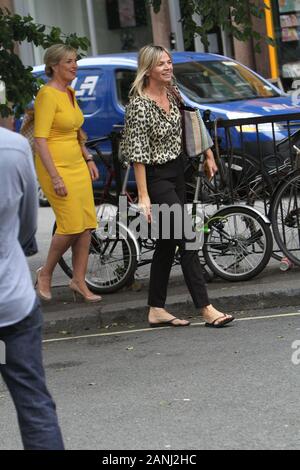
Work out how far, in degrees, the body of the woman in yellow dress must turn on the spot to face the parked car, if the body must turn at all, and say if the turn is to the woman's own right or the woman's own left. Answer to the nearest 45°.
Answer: approximately 135° to the woman's own left

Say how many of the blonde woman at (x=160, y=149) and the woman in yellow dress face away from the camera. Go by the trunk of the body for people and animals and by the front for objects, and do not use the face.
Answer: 0

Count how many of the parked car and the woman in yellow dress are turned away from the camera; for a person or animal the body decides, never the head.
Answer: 0

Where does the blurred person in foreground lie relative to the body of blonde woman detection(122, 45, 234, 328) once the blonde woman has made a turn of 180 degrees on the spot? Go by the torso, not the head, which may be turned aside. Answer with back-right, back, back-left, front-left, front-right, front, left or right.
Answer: back-left

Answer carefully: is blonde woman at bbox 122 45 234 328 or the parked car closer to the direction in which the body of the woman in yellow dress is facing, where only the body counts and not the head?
the blonde woman

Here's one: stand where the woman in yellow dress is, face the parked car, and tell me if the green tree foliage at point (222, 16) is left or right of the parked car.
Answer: right

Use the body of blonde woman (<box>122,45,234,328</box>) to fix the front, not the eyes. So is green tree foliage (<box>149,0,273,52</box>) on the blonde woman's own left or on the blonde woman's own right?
on the blonde woman's own left

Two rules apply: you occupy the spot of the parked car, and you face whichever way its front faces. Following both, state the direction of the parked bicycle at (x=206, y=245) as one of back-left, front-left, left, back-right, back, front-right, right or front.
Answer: front-right

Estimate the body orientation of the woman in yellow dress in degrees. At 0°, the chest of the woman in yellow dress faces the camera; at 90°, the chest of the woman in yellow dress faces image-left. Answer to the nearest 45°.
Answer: approximately 315°

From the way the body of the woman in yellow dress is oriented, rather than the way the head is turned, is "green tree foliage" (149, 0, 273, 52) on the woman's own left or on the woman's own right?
on the woman's own left

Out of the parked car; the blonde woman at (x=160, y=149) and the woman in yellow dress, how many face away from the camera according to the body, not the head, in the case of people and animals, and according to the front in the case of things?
0

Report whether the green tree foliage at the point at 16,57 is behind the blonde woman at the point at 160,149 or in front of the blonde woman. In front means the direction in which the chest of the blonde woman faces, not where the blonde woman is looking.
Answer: behind
